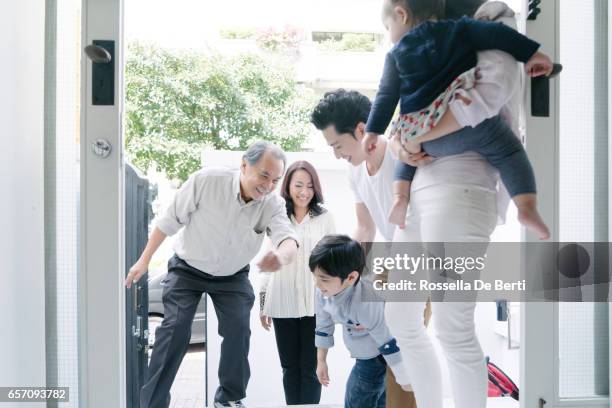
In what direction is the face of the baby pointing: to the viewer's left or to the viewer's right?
to the viewer's left

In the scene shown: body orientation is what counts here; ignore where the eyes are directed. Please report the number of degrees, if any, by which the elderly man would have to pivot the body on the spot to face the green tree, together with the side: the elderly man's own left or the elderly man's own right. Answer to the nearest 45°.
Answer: approximately 135° to the elderly man's own left

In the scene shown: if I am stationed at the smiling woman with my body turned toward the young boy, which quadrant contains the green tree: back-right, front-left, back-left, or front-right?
back-right

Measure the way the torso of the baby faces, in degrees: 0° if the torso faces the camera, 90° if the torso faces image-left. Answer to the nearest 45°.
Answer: approximately 225°

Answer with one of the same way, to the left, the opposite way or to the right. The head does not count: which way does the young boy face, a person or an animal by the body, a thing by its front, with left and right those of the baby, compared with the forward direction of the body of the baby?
the opposite way

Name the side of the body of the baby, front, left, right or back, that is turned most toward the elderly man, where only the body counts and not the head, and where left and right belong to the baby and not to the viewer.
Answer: left

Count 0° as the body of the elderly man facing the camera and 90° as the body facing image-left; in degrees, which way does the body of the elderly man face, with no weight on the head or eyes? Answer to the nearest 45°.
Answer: approximately 315°

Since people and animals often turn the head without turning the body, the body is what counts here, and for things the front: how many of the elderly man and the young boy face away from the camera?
0

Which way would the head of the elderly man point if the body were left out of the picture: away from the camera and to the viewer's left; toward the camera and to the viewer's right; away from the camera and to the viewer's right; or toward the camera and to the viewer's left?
toward the camera and to the viewer's right
